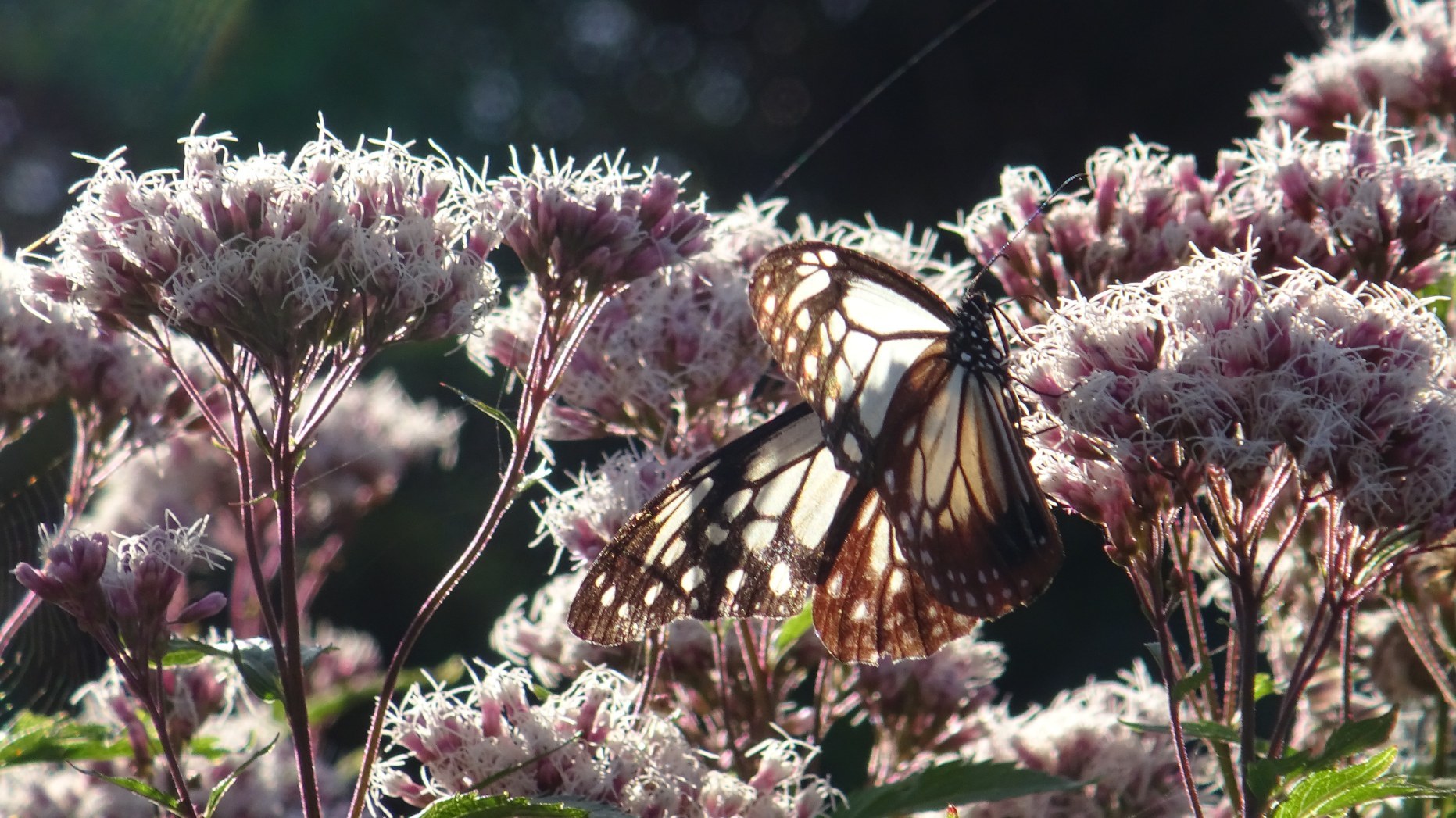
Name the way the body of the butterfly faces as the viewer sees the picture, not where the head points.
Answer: to the viewer's right

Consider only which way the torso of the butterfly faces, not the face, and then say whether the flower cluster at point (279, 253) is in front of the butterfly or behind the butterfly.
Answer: behind

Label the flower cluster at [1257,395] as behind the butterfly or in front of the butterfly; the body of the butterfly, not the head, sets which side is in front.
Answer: in front

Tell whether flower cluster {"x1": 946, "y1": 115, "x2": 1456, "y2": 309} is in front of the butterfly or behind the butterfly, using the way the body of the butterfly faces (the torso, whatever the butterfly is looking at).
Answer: in front

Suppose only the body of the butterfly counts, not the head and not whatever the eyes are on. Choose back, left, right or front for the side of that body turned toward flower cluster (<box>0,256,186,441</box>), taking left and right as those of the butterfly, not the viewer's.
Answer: back

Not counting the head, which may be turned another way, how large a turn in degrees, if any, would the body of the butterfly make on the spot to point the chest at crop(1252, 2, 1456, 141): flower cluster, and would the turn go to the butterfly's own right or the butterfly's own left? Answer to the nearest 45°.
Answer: approximately 45° to the butterfly's own left

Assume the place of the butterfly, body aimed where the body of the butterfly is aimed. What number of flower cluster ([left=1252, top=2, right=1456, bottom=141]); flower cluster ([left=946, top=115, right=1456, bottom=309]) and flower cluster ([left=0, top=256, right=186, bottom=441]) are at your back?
1

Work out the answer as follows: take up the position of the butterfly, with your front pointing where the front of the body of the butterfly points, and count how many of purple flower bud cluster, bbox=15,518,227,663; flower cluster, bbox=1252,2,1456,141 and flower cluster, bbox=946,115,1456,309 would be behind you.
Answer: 1

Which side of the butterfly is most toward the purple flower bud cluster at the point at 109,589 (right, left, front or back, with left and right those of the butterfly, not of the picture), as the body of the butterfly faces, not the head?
back
